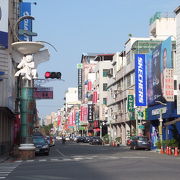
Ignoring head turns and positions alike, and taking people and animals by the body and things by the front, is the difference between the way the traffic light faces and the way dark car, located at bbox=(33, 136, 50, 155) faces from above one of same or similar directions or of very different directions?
same or similar directions

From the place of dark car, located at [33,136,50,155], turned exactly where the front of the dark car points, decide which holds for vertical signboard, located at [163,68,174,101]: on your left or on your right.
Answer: on your left

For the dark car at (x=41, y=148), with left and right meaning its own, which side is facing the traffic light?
front

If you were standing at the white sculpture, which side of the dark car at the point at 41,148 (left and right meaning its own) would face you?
front

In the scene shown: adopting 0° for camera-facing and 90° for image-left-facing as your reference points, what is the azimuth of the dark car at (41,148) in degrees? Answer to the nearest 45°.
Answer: approximately 0°

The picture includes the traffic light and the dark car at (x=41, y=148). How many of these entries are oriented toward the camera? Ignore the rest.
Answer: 2

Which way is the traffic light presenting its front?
toward the camera
